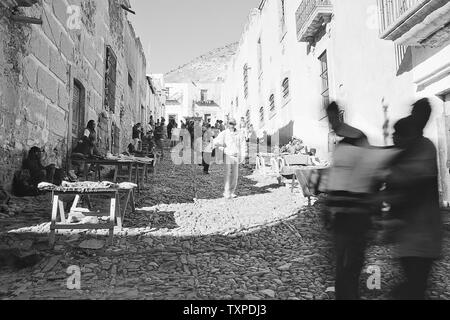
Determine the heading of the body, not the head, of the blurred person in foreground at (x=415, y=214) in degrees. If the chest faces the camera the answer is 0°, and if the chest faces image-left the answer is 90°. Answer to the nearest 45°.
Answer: approximately 90°

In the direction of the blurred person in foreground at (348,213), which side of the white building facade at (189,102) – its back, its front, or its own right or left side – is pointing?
front

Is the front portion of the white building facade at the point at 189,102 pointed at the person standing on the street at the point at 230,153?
yes

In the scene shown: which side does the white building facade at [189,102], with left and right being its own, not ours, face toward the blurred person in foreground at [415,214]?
front

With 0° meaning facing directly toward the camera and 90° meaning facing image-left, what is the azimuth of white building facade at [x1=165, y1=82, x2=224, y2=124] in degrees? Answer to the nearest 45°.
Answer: approximately 0°

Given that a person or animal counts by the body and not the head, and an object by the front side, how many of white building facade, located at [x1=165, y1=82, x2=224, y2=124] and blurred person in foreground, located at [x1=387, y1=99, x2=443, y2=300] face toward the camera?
1

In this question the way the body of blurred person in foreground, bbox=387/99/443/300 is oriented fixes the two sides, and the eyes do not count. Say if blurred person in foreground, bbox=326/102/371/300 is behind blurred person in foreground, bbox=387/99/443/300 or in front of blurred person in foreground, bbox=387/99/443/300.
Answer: in front

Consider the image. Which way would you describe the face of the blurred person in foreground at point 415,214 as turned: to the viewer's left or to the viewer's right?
to the viewer's left

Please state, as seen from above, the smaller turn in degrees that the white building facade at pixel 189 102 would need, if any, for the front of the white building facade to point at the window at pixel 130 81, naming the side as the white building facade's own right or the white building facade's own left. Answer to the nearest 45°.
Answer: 0° — it already faces it

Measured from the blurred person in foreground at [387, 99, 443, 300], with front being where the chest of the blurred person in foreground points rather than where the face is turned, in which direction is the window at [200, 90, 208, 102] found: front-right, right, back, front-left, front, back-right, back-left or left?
front-right

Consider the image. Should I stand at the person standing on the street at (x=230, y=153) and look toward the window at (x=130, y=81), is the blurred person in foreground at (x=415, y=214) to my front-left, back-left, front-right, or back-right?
back-left

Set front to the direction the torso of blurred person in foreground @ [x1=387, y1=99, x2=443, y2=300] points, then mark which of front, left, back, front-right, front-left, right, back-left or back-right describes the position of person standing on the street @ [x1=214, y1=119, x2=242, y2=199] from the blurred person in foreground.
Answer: front-right

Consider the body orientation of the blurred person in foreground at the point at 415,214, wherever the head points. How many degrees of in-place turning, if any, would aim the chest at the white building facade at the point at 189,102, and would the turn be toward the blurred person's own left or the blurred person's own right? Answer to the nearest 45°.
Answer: approximately 45° to the blurred person's own right
